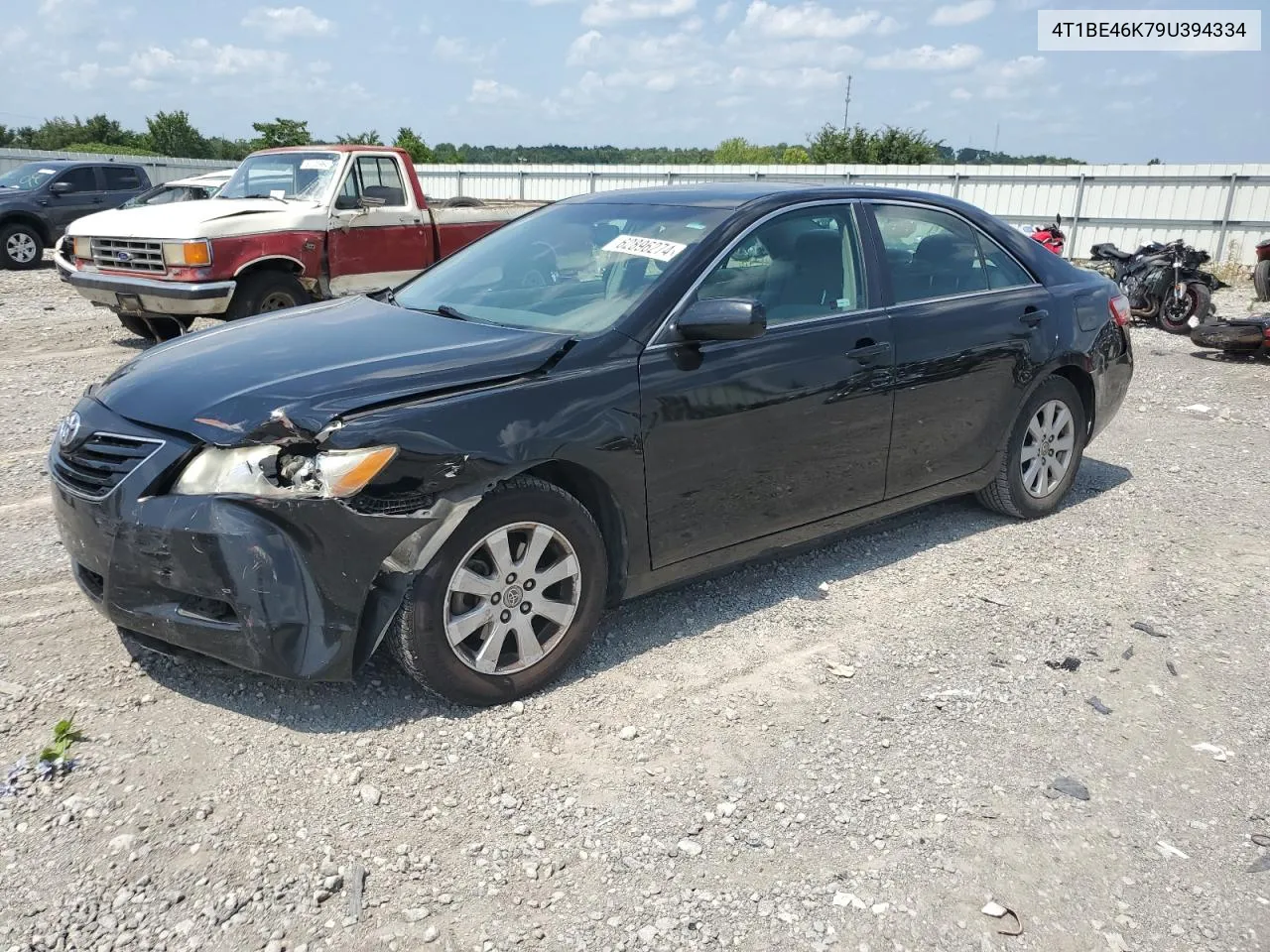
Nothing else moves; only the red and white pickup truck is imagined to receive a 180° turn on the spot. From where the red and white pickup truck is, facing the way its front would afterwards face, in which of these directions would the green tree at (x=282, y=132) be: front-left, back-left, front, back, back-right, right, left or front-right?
front-left

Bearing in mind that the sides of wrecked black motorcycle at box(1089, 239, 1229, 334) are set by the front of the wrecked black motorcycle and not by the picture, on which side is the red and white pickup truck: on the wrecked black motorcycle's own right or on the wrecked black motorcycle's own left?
on the wrecked black motorcycle's own right

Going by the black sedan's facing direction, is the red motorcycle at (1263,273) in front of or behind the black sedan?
behind

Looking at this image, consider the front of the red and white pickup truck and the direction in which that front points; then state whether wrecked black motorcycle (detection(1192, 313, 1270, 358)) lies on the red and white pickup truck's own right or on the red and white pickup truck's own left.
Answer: on the red and white pickup truck's own left

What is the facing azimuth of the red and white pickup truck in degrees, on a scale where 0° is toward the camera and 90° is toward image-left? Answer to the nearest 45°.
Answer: approximately 45°

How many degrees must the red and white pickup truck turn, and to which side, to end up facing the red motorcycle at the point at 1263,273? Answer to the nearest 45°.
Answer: approximately 135° to its left

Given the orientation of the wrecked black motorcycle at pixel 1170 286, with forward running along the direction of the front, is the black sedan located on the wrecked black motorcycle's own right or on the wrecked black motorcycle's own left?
on the wrecked black motorcycle's own right
